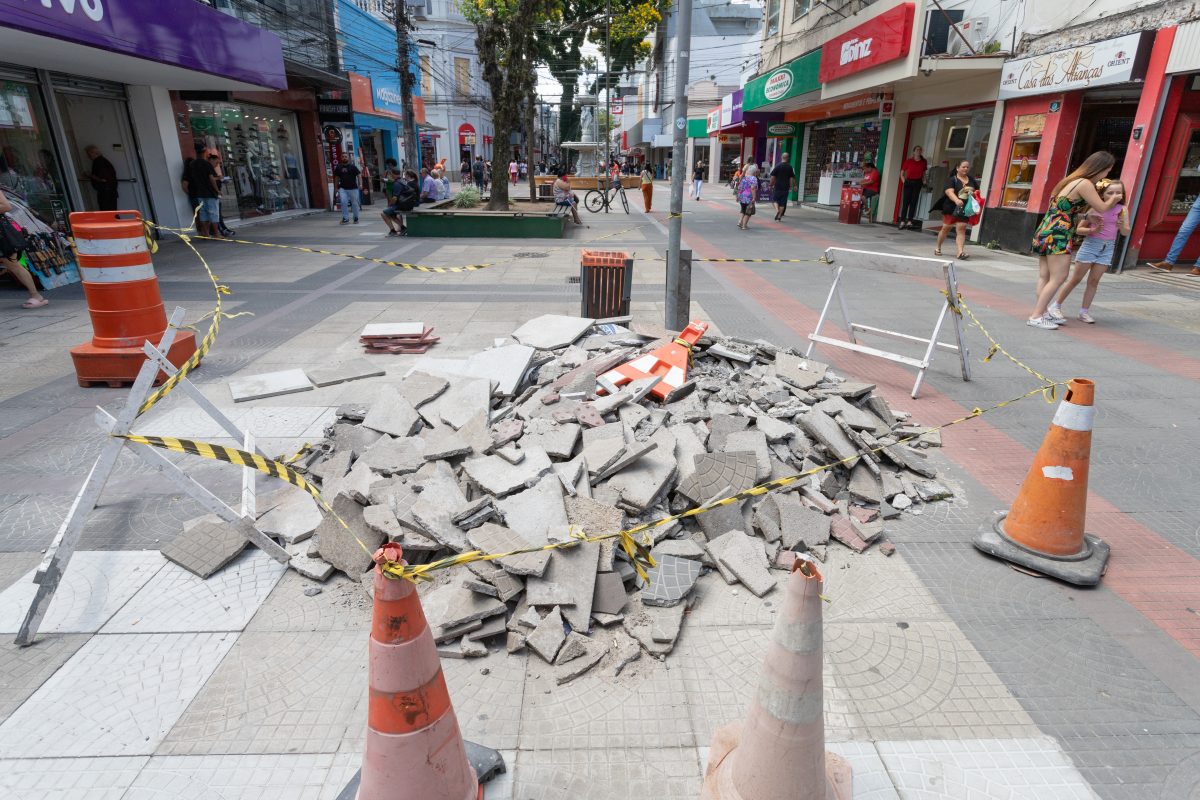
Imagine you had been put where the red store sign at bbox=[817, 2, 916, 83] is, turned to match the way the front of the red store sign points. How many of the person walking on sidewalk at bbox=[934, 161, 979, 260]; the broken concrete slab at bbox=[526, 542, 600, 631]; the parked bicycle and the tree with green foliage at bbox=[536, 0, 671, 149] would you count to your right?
2

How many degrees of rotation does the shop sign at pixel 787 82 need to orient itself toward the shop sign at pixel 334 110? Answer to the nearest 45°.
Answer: approximately 45° to its right

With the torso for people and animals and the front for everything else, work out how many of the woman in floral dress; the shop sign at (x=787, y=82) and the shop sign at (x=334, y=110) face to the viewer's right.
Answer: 1

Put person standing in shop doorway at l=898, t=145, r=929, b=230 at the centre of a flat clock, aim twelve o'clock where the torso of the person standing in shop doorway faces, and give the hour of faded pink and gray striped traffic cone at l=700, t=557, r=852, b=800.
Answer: The faded pink and gray striped traffic cone is roughly at 12 o'clock from the person standing in shop doorway.

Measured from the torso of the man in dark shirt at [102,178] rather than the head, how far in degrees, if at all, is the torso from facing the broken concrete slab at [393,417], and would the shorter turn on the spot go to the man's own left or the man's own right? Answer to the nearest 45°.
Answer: approximately 90° to the man's own left

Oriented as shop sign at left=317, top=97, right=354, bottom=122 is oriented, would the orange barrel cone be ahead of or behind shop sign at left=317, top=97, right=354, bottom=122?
ahead

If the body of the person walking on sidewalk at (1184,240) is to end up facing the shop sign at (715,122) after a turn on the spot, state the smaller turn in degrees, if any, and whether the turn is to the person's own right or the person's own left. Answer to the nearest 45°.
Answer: approximately 45° to the person's own right

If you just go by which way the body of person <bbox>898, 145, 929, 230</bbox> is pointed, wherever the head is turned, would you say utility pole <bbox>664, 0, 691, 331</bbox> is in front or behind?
in front
